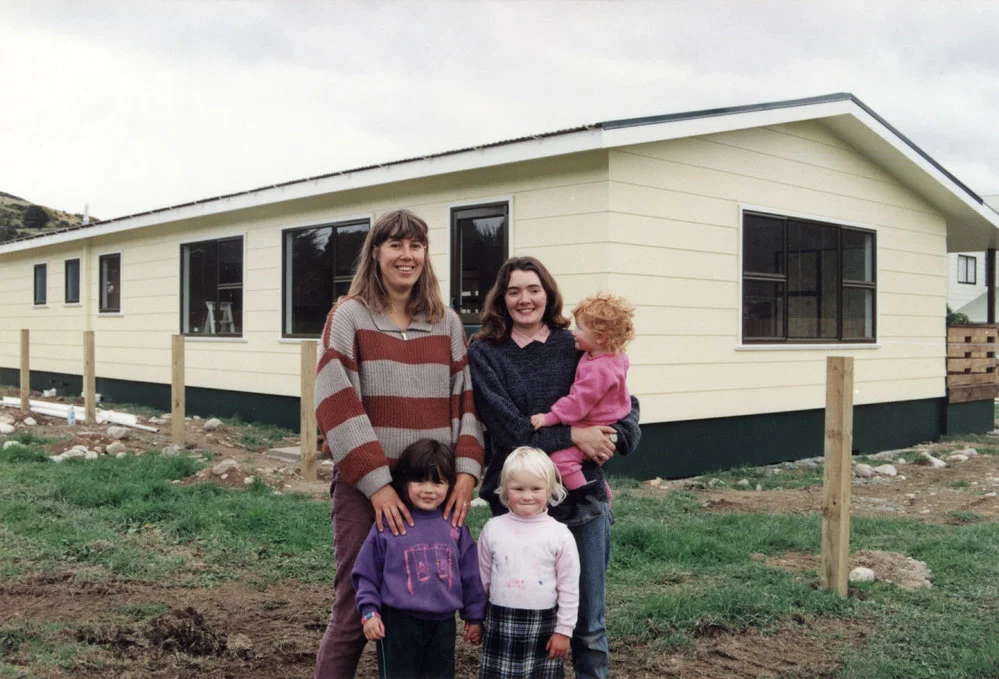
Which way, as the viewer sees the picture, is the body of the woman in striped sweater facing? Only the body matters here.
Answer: toward the camera

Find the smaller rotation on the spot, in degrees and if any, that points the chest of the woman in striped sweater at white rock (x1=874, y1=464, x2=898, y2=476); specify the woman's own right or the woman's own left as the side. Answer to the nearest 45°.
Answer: approximately 135° to the woman's own left

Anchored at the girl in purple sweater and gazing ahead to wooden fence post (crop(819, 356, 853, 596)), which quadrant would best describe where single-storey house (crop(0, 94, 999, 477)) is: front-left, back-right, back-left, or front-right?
front-left

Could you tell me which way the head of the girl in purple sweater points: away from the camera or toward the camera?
toward the camera

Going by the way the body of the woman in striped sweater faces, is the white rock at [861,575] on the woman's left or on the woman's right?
on the woman's left

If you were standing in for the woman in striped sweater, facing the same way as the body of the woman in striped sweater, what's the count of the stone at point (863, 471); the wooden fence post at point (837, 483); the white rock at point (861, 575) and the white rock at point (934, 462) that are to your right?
0

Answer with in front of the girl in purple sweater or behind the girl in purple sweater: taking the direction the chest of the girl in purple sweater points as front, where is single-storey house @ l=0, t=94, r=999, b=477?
behind

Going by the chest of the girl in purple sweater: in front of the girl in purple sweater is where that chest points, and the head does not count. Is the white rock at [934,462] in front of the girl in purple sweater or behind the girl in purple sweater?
behind

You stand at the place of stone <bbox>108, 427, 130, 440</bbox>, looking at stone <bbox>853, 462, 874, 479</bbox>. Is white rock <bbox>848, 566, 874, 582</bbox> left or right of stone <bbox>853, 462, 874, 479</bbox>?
right

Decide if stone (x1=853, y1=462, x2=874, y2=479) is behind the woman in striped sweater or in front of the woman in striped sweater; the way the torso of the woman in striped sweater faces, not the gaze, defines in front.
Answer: behind

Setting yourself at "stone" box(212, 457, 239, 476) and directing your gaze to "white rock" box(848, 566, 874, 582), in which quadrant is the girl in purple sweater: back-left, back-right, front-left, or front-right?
front-right

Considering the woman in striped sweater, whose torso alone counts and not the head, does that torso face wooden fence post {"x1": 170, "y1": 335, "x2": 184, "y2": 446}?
no

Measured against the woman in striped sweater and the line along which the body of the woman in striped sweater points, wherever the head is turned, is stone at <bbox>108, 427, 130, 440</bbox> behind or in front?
behind

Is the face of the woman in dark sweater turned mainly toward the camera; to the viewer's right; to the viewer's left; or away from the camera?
toward the camera

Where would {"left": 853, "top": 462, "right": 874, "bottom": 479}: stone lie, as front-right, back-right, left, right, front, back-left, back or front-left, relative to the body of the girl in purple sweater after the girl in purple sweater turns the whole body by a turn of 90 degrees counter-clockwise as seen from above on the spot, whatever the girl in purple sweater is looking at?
front-left

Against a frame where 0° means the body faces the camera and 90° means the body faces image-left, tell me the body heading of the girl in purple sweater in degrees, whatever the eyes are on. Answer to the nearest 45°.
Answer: approximately 0°

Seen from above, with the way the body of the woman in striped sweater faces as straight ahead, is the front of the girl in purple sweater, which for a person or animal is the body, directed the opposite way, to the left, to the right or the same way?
the same way

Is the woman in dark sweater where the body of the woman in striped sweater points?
no

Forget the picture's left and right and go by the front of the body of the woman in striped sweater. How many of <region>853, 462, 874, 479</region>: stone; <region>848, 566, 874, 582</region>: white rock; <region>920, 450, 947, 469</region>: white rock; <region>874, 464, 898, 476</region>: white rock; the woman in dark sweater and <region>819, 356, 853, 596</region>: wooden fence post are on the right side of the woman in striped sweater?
0
